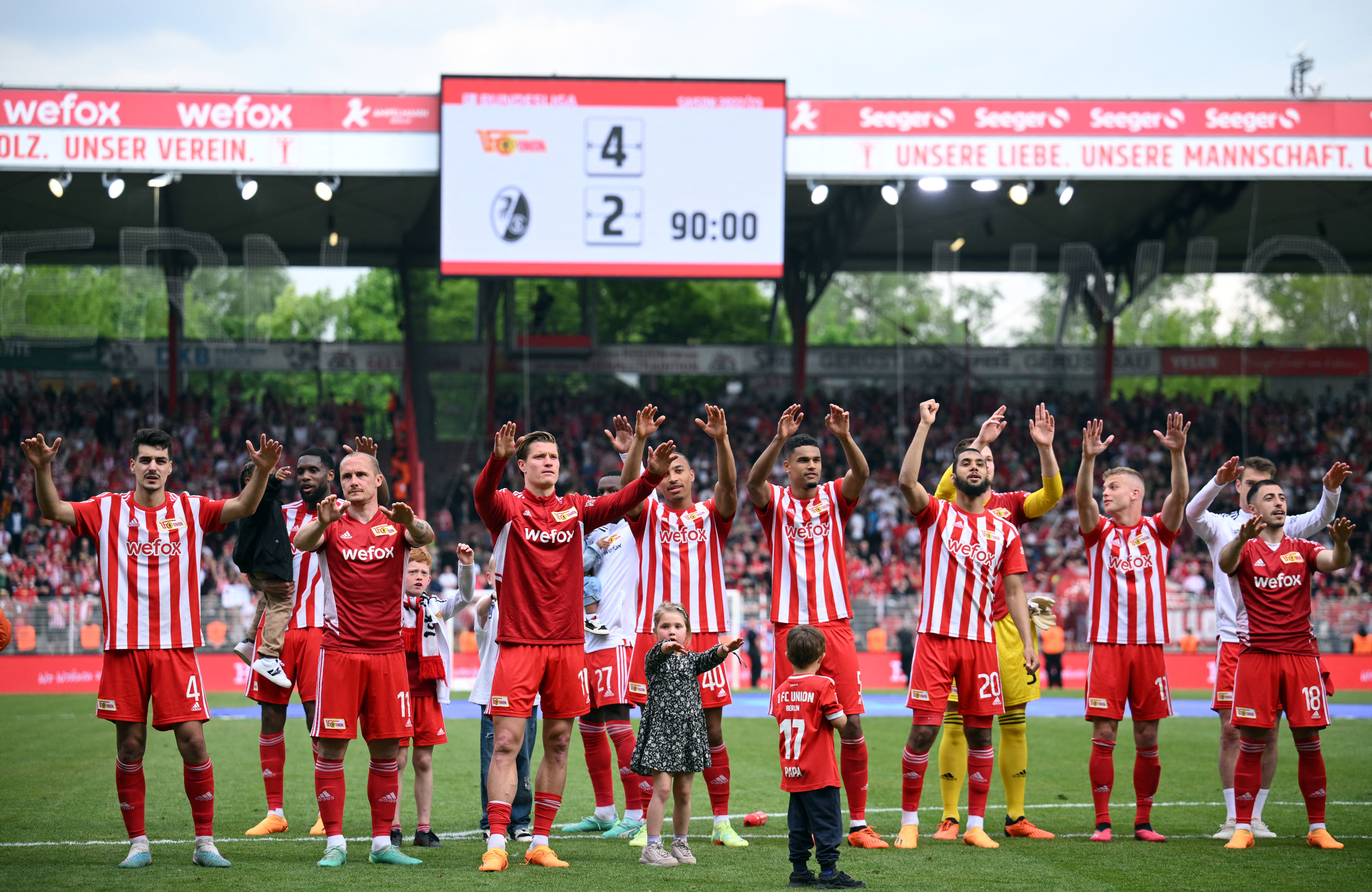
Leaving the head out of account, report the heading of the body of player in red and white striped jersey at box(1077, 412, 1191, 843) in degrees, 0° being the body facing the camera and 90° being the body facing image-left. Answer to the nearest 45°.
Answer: approximately 0°

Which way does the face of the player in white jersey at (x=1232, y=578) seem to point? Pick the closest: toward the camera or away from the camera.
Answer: toward the camera

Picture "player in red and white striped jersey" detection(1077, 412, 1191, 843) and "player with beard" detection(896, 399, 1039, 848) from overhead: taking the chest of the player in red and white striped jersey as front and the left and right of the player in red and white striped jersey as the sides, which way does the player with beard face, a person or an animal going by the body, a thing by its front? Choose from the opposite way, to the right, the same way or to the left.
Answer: the same way

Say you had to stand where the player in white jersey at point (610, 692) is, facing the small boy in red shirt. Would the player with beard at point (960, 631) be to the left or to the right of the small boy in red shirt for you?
left

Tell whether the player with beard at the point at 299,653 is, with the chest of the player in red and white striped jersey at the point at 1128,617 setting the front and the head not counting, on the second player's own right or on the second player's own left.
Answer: on the second player's own right

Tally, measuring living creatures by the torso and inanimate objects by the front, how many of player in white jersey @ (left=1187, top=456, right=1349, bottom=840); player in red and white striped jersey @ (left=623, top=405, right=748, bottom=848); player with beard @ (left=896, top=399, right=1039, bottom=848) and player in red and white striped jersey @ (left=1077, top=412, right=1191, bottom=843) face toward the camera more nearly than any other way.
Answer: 4

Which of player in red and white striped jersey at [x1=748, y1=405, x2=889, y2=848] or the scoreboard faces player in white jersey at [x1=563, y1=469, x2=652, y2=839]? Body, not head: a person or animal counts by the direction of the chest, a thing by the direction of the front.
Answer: the scoreboard

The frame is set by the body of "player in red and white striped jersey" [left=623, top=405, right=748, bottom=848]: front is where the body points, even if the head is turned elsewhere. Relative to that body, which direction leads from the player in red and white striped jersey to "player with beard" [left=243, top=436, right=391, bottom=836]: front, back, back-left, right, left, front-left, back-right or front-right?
right

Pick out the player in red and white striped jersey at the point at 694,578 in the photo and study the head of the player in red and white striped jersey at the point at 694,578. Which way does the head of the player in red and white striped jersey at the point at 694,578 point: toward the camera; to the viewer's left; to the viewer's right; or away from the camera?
toward the camera

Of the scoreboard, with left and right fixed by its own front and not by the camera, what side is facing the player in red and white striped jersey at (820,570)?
front

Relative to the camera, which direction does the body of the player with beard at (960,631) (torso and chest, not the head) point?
toward the camera

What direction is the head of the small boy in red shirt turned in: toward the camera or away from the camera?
away from the camera

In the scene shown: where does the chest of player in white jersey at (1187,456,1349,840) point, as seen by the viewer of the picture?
toward the camera

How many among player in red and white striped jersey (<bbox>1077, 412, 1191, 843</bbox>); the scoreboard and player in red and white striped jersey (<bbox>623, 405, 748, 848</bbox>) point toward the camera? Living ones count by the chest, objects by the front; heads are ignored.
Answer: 3

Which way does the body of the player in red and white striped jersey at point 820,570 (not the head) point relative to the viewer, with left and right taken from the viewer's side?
facing the viewer
